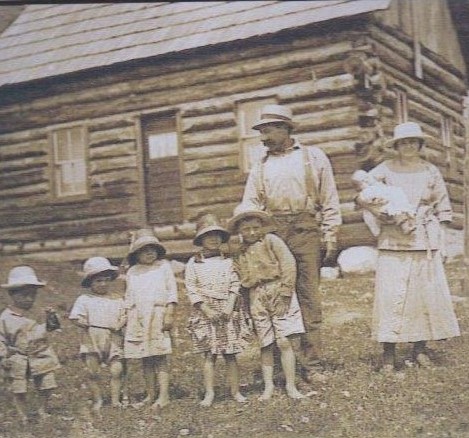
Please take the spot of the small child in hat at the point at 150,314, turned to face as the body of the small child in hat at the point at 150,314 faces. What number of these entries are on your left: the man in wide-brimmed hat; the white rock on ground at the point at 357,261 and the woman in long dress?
3

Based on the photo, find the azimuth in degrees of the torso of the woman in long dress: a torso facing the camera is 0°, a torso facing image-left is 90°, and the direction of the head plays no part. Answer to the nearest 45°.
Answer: approximately 0°

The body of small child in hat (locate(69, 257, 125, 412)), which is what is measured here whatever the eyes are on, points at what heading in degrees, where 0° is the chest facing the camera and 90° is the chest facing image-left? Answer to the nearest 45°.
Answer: approximately 0°

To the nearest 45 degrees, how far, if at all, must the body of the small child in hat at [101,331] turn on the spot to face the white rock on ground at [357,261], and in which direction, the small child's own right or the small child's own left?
approximately 90° to the small child's own left
